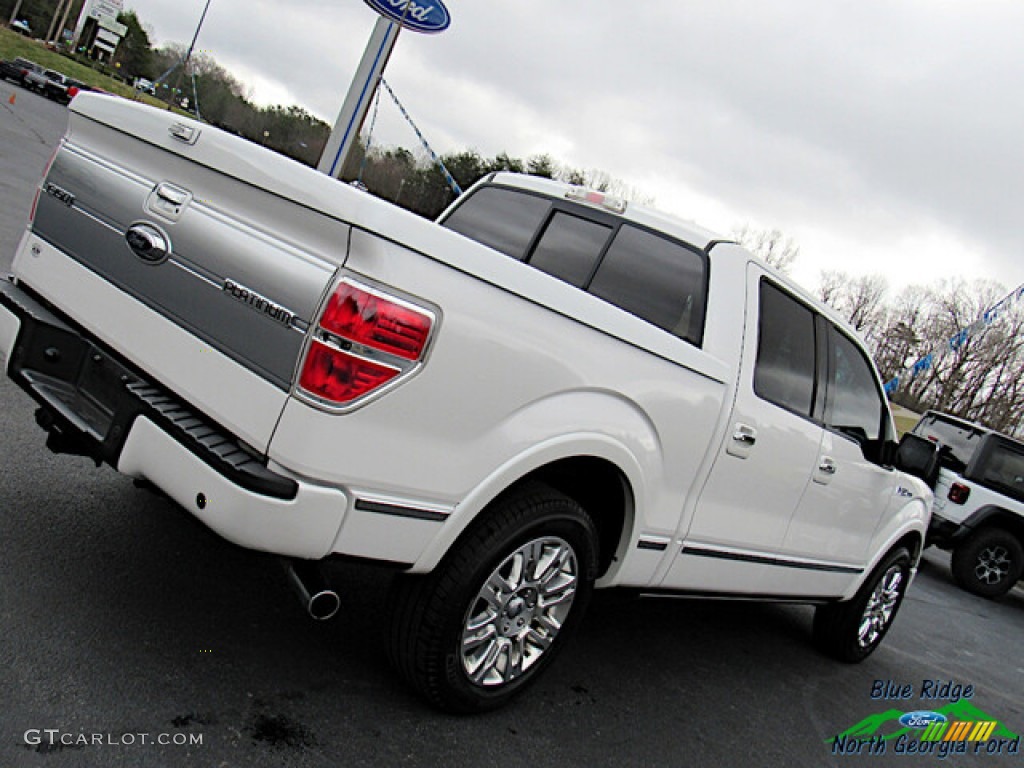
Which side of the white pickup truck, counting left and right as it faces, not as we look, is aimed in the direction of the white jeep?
front

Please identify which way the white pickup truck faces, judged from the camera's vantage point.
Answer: facing away from the viewer and to the right of the viewer

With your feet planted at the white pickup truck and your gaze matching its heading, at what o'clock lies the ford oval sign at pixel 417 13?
The ford oval sign is roughly at 10 o'clock from the white pickup truck.

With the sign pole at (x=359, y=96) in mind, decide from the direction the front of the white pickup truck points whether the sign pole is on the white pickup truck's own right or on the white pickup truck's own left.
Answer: on the white pickup truck's own left

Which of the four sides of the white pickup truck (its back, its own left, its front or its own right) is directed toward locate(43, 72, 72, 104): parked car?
left

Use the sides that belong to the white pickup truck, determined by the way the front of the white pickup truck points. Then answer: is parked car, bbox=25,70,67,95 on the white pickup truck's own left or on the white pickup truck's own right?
on the white pickup truck's own left

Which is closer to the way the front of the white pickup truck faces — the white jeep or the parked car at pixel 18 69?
the white jeep

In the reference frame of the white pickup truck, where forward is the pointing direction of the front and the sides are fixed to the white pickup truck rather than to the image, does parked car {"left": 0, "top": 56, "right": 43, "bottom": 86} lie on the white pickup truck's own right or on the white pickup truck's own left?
on the white pickup truck's own left
